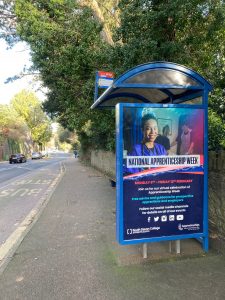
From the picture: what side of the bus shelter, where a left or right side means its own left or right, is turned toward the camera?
left

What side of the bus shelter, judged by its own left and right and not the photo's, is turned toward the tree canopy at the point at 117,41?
right
